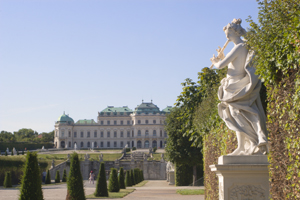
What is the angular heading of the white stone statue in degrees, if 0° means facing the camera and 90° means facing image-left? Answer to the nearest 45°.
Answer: approximately 90°

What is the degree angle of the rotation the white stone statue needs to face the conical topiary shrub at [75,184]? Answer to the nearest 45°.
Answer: approximately 45° to its right

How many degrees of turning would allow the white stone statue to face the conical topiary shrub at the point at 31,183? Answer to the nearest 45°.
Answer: approximately 45° to its right
